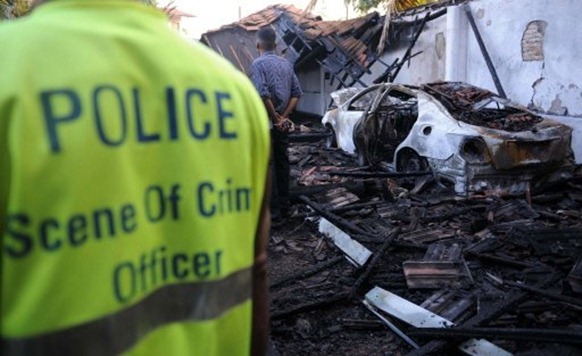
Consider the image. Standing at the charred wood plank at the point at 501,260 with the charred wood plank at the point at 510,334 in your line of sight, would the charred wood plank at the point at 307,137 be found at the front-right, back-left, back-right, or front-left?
back-right

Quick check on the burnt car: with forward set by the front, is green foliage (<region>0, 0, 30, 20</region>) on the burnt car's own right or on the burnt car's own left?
on the burnt car's own left
